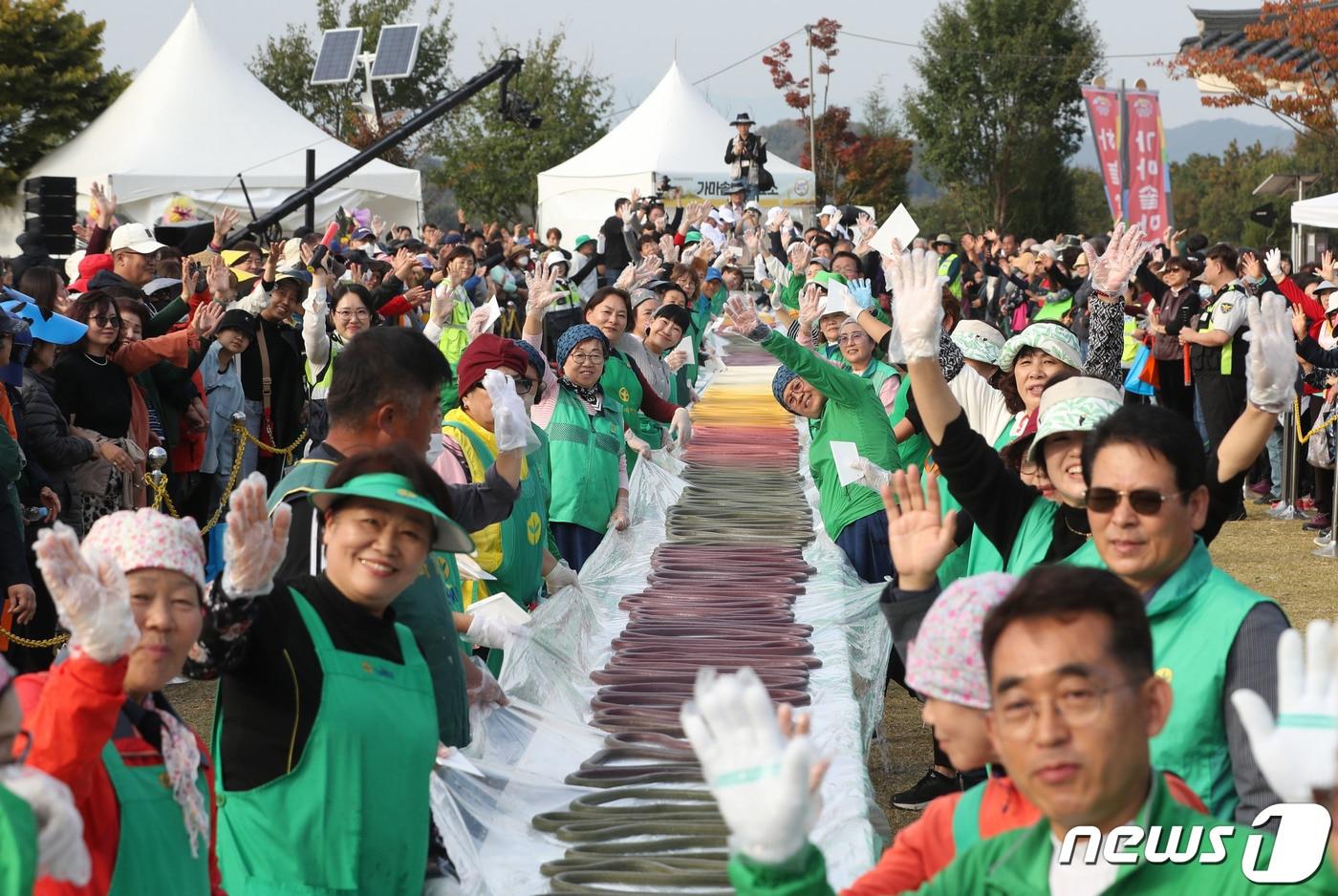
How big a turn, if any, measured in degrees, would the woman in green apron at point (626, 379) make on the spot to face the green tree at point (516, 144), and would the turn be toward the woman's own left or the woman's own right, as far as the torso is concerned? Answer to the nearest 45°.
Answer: approximately 135° to the woman's own left

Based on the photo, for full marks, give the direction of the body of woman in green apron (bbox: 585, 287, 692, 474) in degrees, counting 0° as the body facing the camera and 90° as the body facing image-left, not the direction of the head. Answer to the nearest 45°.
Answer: approximately 315°

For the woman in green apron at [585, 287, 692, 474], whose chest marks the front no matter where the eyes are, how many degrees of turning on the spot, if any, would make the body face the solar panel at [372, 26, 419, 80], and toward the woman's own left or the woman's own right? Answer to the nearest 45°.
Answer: approximately 135° to the woman's own left

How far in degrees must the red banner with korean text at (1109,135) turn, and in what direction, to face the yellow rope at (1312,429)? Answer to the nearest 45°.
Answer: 0° — it already faces it

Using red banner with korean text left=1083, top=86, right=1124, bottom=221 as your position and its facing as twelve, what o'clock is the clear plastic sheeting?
The clear plastic sheeting is roughly at 12 o'clock from the red banner with korean text.

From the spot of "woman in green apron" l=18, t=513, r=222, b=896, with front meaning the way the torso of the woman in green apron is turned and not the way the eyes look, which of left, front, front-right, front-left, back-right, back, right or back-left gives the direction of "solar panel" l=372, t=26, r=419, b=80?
back-left

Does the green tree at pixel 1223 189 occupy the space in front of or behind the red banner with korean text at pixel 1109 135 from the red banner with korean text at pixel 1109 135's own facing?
behind

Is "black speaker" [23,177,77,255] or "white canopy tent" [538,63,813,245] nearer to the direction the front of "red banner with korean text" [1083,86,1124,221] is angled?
the black speaker
